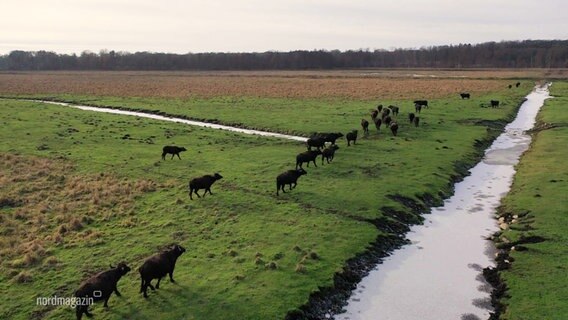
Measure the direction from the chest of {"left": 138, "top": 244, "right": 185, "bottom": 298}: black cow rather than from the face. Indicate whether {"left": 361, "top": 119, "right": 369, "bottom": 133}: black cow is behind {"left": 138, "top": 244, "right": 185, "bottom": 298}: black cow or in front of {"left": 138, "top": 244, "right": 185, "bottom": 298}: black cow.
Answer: in front

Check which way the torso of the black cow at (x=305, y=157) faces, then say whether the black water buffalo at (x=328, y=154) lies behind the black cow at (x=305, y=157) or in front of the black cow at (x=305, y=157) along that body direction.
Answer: in front

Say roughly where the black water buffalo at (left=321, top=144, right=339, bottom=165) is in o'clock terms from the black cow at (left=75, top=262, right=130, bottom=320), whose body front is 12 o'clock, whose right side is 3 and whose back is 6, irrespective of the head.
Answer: the black water buffalo at (left=321, top=144, right=339, bottom=165) is roughly at 12 o'clock from the black cow at (left=75, top=262, right=130, bottom=320).

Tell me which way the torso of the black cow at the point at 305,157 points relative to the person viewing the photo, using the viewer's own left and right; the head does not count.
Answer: facing away from the viewer and to the right of the viewer

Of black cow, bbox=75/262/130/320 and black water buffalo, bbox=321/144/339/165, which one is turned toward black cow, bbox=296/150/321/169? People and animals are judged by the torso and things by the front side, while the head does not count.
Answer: black cow, bbox=75/262/130/320

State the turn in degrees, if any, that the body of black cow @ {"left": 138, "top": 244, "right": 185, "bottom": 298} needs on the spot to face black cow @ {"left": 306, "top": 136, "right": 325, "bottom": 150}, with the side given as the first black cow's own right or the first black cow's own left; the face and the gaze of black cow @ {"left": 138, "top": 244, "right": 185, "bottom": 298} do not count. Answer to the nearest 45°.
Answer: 0° — it already faces it

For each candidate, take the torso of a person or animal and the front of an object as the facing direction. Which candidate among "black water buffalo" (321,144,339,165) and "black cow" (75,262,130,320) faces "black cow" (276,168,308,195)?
"black cow" (75,262,130,320)

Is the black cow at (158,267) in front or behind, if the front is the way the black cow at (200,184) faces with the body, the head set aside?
behind

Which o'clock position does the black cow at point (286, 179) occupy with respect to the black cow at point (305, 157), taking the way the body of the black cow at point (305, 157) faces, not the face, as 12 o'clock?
the black cow at point (286, 179) is roughly at 5 o'clock from the black cow at point (305, 157).

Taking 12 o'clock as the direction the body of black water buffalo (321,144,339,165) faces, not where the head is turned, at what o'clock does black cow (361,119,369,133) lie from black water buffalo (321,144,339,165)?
black cow (361,119,369,133) is roughly at 11 o'clock from black water buffalo (321,144,339,165).

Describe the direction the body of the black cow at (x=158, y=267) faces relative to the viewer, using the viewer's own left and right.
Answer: facing away from the viewer and to the right of the viewer

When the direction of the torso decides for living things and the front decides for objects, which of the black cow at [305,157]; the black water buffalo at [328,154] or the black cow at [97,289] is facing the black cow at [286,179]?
the black cow at [97,289]

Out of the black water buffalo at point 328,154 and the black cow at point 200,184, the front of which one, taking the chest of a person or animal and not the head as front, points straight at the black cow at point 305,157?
the black cow at point 200,184
